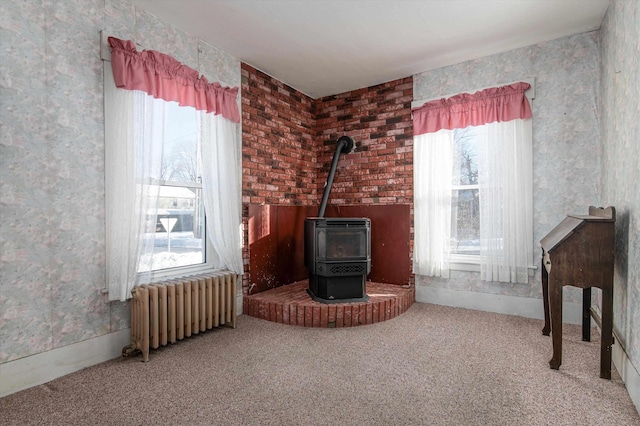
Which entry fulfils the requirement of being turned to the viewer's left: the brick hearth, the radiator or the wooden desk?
the wooden desk

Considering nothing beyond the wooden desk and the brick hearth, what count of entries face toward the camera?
1

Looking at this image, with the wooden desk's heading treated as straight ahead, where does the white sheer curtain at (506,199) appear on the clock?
The white sheer curtain is roughly at 2 o'clock from the wooden desk.

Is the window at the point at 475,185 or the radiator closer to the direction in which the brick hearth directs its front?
the radiator

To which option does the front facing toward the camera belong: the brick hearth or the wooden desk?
the brick hearth

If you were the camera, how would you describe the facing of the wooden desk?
facing to the left of the viewer

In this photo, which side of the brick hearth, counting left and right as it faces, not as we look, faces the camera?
front

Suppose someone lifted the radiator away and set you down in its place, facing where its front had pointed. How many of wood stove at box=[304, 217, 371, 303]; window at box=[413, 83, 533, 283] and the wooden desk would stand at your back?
0

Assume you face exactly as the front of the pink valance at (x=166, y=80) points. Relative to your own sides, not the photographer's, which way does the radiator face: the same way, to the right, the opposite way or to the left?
the same way

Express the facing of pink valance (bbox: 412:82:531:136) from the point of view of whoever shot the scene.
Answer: facing the viewer and to the left of the viewer

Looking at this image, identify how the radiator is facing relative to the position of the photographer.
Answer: facing the viewer and to the right of the viewer

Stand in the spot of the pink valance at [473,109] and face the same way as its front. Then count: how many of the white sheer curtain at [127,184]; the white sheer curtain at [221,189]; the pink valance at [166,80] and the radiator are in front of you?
4

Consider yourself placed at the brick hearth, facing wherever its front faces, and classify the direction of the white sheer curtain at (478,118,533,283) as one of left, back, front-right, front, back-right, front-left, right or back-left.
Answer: left
